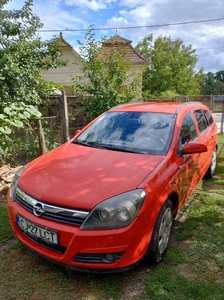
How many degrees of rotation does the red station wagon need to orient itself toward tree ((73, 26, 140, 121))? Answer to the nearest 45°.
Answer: approximately 135° to its right

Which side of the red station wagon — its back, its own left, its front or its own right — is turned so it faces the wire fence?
right

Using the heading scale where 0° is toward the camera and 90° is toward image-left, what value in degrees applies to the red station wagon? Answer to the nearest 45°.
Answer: approximately 45°

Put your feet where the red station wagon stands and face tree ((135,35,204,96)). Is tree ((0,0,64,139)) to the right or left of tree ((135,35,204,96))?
left

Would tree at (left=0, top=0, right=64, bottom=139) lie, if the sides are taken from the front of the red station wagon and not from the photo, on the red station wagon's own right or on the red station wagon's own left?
on the red station wagon's own right

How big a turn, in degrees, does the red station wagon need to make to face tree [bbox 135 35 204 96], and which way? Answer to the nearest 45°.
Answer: approximately 135° to its right
